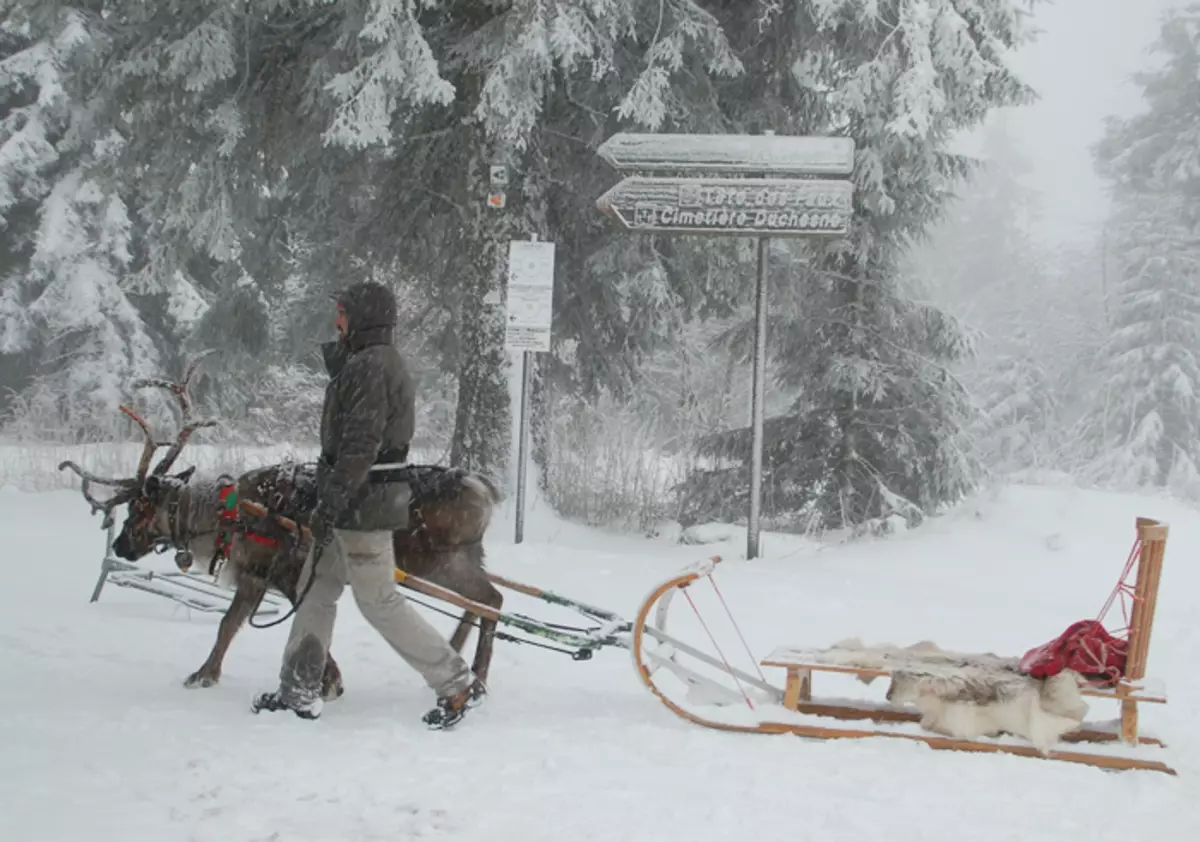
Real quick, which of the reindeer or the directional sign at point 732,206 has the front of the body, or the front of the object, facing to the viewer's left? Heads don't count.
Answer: the reindeer

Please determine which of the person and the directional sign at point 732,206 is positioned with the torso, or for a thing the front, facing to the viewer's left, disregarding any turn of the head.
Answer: the person

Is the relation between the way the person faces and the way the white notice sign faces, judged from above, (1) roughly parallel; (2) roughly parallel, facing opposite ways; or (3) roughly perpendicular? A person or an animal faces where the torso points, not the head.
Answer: roughly perpendicular

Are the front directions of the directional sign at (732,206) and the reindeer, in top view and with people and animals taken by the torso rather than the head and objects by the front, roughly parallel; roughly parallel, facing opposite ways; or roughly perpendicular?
roughly perpendicular

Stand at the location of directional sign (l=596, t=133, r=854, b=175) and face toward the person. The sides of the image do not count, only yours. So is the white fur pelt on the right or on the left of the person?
left

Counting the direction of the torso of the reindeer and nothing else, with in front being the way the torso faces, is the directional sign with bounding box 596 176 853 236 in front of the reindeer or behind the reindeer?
behind

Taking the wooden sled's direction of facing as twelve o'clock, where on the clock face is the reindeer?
The reindeer is roughly at 12 o'clock from the wooden sled.

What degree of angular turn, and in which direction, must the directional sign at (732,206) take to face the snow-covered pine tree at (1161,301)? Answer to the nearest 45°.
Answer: approximately 135° to its left

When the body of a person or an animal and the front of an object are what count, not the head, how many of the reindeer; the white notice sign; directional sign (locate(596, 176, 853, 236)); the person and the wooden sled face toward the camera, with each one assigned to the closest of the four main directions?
2

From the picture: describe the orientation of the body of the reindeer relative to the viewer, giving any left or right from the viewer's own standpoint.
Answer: facing to the left of the viewer

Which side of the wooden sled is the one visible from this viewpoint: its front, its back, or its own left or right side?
left

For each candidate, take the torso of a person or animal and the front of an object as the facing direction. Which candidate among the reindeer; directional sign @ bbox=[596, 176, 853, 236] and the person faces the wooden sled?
the directional sign

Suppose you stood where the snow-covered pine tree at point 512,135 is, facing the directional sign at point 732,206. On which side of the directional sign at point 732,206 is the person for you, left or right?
right
